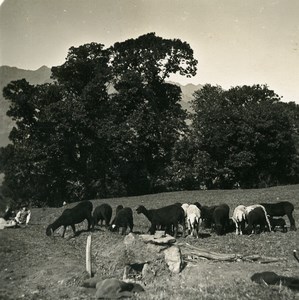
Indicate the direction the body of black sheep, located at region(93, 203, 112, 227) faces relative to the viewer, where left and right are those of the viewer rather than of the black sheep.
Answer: facing away from the viewer and to the left of the viewer

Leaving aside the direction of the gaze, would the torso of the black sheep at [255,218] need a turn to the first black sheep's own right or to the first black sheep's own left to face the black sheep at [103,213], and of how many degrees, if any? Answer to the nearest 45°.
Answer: approximately 45° to the first black sheep's own right

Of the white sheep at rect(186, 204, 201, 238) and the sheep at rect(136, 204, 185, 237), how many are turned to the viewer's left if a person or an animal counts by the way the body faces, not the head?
1

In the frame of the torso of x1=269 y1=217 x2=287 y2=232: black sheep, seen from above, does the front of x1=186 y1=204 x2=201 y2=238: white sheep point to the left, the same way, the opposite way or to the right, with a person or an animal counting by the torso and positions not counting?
to the right

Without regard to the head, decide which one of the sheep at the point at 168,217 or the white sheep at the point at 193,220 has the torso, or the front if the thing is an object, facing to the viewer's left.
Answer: the sheep

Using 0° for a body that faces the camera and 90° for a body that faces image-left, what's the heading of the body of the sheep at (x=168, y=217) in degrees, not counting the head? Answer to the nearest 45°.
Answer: approximately 90°
